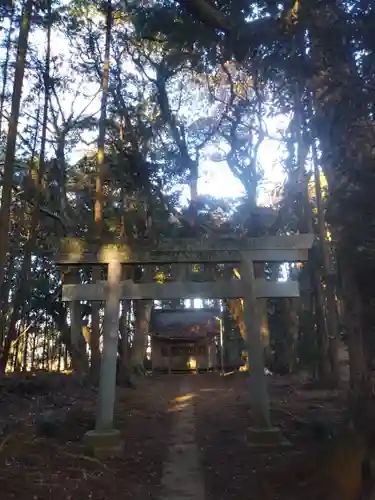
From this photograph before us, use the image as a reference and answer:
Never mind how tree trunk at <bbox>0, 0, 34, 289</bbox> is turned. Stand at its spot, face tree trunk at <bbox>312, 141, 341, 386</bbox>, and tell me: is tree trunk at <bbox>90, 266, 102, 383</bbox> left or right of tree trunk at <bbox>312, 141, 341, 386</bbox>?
left

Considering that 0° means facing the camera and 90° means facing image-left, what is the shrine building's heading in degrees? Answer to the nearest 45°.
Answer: approximately 0°

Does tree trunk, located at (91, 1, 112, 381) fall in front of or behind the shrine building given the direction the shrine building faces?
in front

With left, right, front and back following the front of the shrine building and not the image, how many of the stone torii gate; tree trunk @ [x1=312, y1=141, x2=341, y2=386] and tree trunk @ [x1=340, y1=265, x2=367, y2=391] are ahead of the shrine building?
3

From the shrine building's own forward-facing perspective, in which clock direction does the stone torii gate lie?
The stone torii gate is roughly at 12 o'clock from the shrine building.

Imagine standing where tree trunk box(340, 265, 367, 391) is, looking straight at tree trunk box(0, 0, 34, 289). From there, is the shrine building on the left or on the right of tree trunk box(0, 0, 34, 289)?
right

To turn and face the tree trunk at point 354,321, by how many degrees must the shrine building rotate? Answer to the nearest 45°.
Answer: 0° — it already faces it
